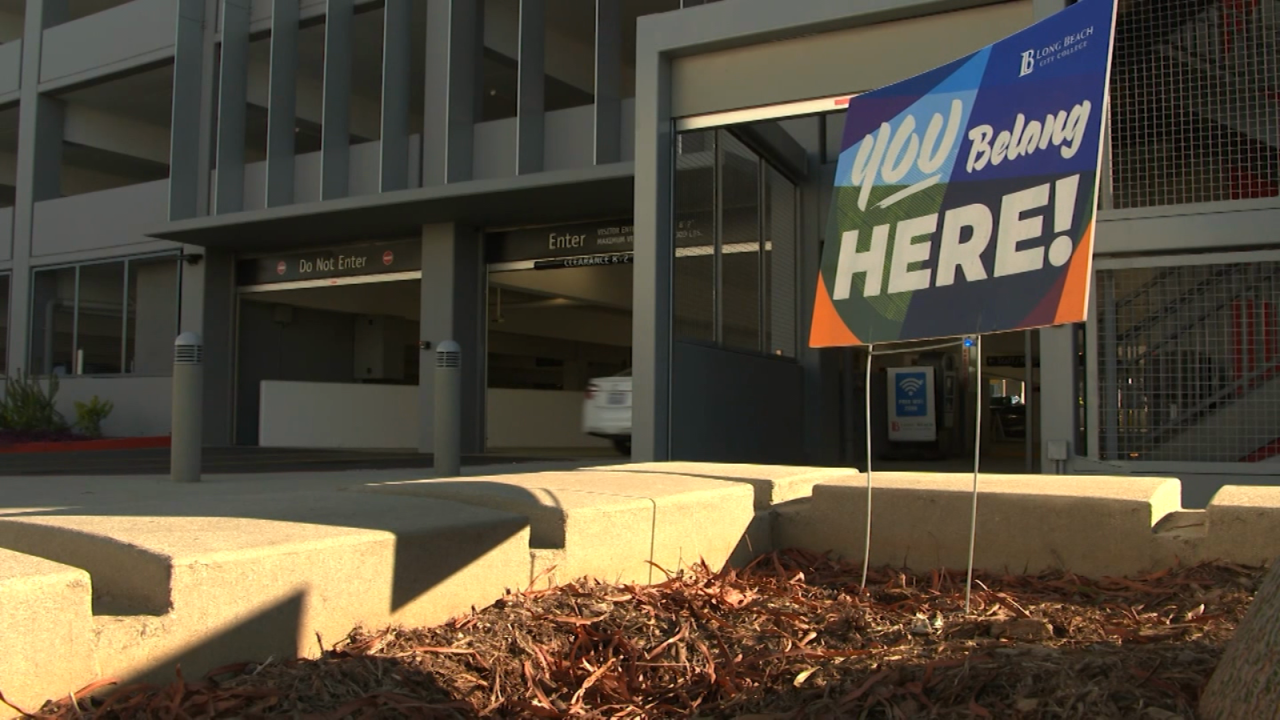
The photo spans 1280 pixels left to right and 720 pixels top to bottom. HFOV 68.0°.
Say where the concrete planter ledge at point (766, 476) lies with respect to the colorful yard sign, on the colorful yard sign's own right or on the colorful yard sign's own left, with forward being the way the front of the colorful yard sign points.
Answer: on the colorful yard sign's own right

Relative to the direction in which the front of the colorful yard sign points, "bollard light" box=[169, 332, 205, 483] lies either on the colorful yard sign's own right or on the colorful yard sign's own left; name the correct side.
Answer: on the colorful yard sign's own right

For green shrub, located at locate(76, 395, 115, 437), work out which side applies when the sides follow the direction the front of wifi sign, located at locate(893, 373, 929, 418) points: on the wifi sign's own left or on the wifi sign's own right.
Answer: on the wifi sign's own right

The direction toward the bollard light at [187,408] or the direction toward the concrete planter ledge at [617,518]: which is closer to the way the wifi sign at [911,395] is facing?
the concrete planter ledge

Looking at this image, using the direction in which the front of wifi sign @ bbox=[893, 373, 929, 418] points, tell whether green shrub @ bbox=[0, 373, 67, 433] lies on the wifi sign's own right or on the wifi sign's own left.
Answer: on the wifi sign's own right

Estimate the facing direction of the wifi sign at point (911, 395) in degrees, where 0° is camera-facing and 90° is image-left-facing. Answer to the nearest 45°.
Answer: approximately 0°

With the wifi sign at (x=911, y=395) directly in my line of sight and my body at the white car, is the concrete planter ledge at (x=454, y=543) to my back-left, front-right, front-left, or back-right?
back-right

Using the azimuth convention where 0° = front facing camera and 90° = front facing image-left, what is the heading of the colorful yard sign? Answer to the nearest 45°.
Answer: approximately 45°
